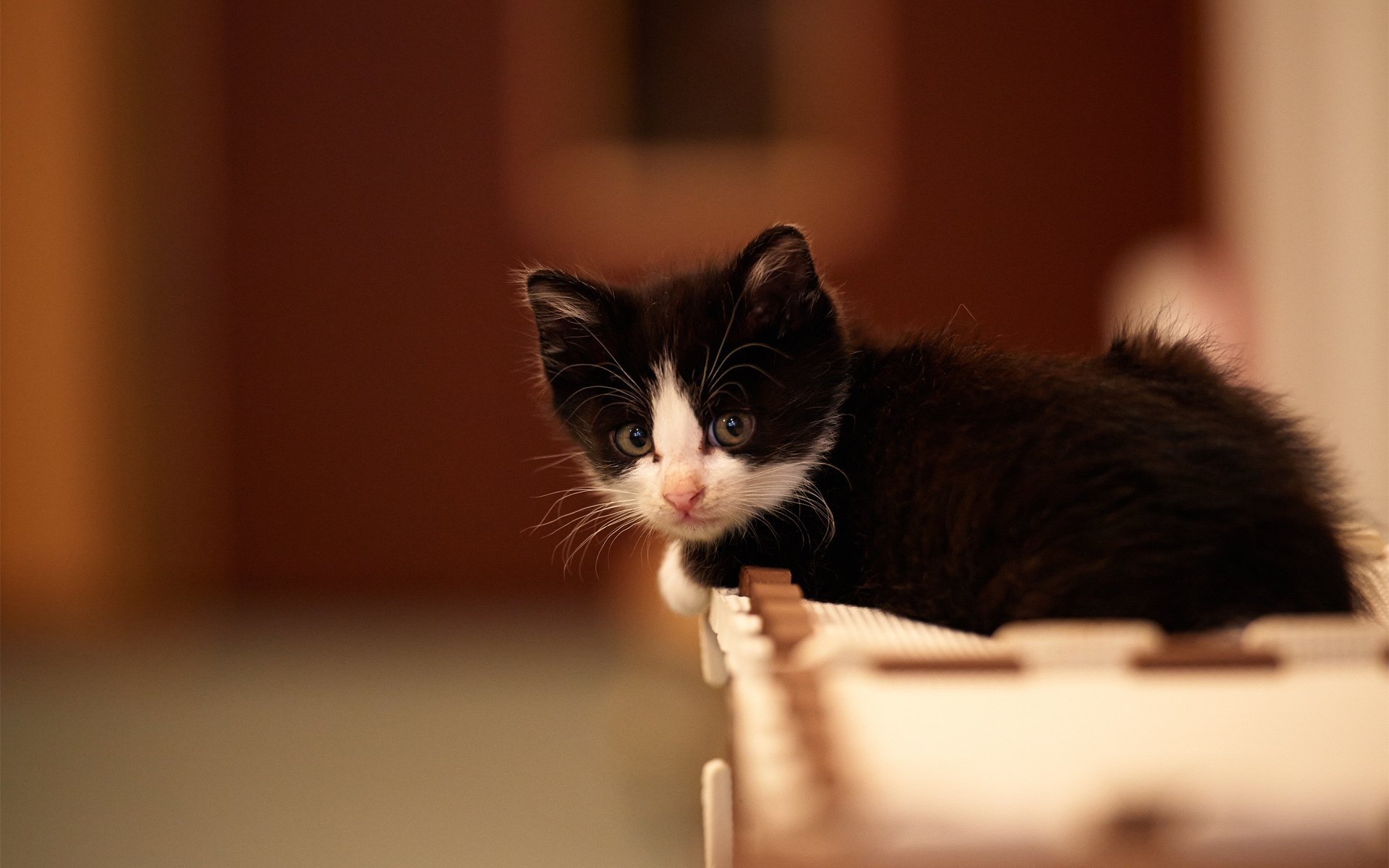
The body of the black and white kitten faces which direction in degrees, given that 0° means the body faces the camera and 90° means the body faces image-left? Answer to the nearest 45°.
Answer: approximately 90°
